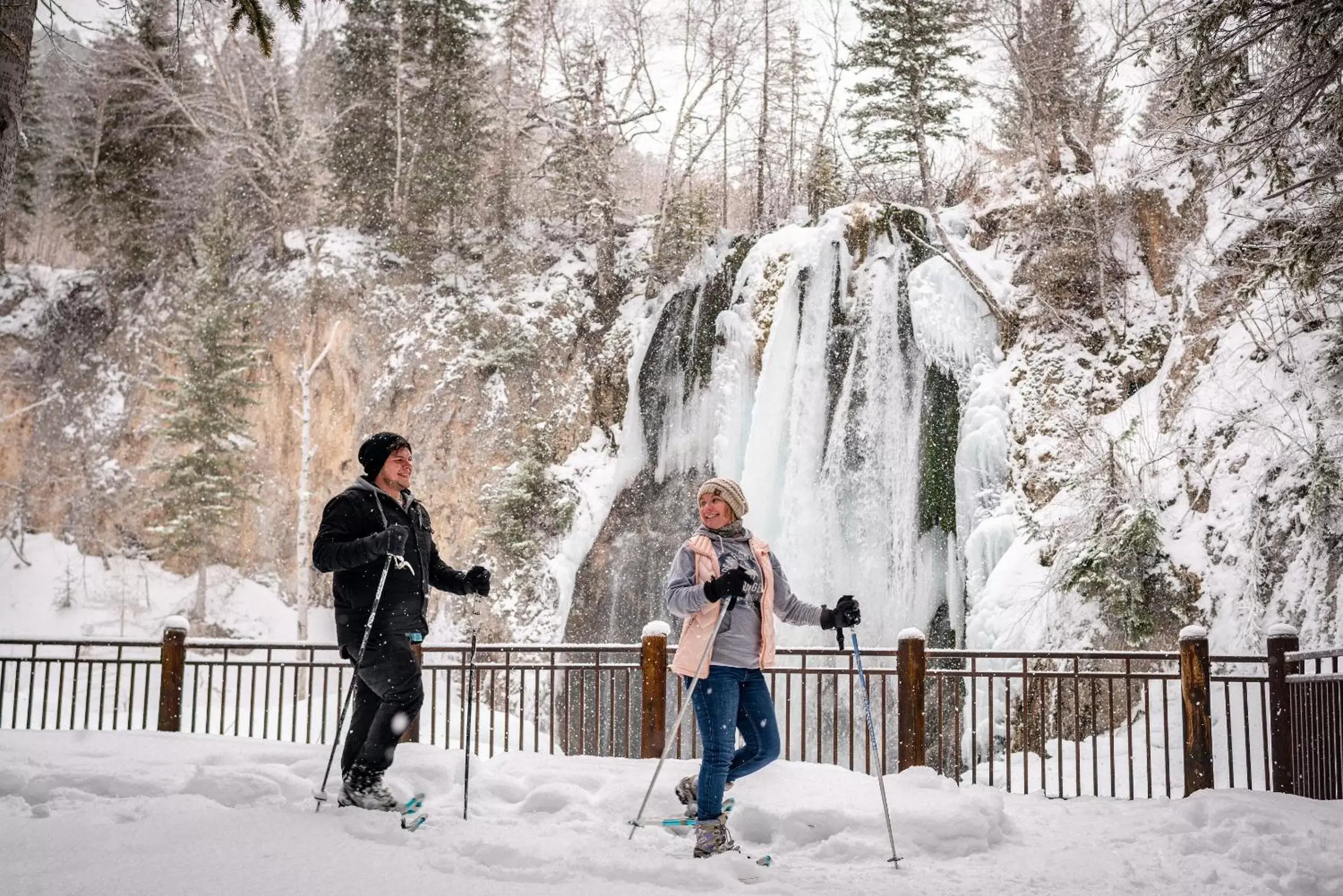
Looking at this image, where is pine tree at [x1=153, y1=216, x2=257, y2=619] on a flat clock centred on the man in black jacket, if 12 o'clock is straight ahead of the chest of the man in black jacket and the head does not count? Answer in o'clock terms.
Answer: The pine tree is roughly at 7 o'clock from the man in black jacket.

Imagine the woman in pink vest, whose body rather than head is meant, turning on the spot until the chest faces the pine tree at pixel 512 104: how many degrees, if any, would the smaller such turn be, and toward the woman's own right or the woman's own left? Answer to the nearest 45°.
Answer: approximately 135° to the woman's own left

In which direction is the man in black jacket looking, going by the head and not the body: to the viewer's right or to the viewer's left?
to the viewer's right

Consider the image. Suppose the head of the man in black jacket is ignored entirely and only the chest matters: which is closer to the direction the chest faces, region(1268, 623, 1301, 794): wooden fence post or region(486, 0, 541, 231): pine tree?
the wooden fence post

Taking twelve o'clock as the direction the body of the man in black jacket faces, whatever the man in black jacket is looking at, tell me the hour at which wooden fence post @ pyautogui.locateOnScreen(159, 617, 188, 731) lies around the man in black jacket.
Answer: The wooden fence post is roughly at 7 o'clock from the man in black jacket.

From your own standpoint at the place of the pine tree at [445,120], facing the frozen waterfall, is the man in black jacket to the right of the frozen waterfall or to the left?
right

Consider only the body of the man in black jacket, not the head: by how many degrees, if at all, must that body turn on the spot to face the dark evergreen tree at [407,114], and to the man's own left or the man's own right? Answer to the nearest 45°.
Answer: approximately 135° to the man's own left

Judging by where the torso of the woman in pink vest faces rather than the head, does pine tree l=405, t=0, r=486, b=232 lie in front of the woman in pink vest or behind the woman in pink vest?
behind
